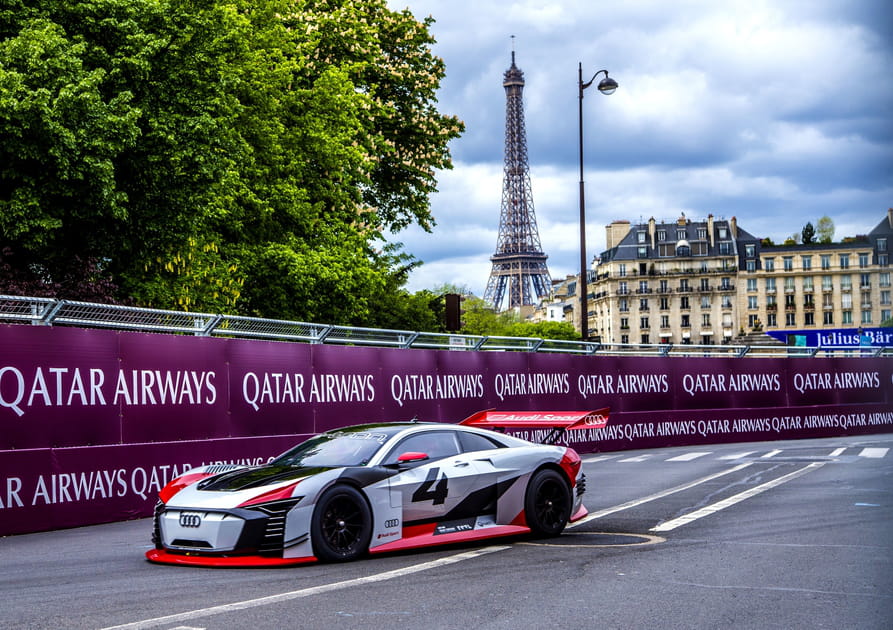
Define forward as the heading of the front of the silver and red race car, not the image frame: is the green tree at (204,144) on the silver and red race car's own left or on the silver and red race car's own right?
on the silver and red race car's own right

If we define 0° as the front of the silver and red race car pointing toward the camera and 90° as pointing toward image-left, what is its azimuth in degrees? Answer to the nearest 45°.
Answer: approximately 45°

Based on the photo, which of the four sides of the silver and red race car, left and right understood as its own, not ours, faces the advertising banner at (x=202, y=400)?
right
